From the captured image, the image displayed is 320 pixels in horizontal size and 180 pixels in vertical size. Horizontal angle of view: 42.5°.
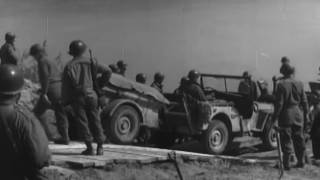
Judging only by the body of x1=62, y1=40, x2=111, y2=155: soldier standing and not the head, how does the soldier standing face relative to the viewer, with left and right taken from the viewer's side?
facing away from the viewer and to the right of the viewer

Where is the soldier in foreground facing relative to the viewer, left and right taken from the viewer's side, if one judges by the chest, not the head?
facing away from the viewer

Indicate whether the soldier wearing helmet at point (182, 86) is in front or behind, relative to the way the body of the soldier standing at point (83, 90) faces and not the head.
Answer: in front
